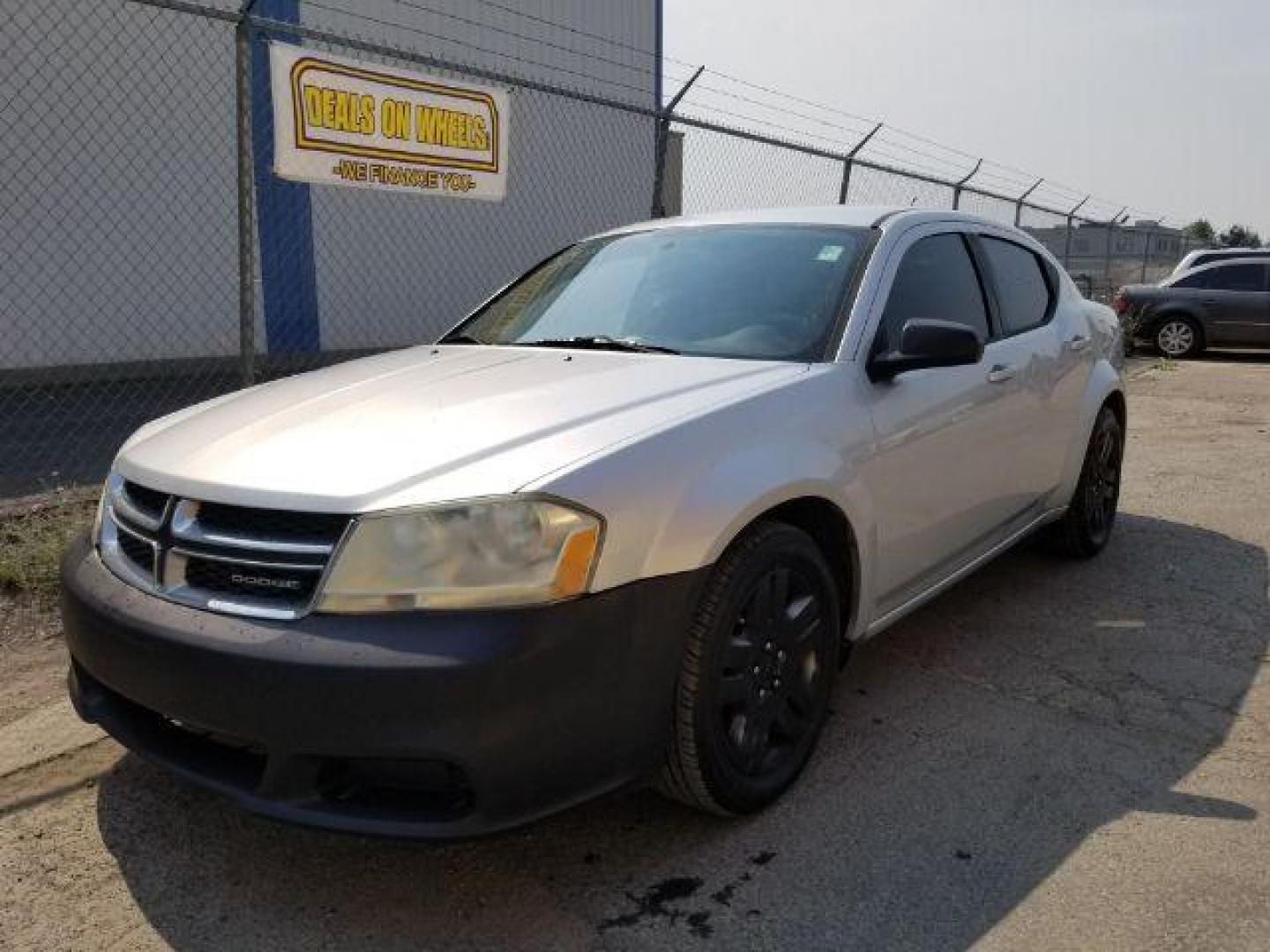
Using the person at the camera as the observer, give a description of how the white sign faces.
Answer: facing the viewer and to the right of the viewer

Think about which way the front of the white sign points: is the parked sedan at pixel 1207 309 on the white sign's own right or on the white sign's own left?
on the white sign's own left

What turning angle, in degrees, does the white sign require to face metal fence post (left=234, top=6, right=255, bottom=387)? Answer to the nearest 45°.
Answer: approximately 90° to its right

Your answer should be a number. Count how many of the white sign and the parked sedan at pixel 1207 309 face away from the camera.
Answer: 0

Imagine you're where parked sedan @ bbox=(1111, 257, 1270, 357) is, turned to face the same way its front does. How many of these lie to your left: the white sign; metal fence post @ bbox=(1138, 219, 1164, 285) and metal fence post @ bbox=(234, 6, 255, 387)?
1

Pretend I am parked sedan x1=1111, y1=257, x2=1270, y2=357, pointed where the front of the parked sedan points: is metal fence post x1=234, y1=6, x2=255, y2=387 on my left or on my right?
on my right

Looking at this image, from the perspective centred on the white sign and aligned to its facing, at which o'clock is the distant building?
The distant building is roughly at 9 o'clock from the white sign.

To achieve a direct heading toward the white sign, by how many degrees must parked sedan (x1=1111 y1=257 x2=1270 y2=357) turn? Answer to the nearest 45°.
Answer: approximately 90° to its right

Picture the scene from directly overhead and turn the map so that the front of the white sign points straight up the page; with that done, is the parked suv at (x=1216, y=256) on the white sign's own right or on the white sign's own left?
on the white sign's own left

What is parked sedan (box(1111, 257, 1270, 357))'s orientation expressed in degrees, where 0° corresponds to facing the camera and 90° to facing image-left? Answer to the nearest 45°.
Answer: approximately 270°
